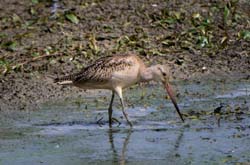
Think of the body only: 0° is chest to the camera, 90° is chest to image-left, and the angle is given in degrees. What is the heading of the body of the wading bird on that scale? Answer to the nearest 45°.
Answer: approximately 270°
